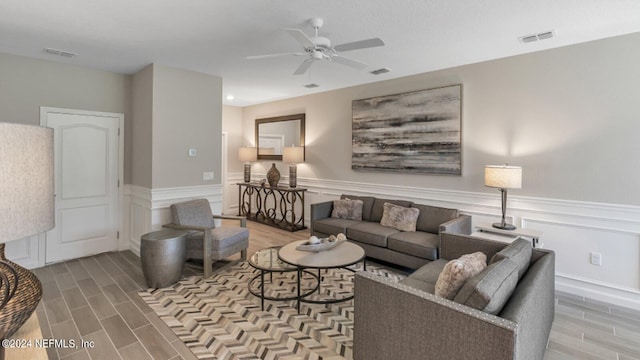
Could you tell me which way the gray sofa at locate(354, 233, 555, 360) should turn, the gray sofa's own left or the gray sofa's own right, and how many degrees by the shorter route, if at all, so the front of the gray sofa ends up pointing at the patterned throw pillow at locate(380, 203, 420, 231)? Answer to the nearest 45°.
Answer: approximately 45° to the gray sofa's own right

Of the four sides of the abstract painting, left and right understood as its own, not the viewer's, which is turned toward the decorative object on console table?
right

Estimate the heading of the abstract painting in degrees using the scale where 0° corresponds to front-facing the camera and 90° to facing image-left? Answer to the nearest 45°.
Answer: approximately 45°

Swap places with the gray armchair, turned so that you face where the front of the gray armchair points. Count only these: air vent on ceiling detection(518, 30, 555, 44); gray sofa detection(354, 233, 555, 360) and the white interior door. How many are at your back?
1

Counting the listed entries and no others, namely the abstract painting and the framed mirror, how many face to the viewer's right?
0

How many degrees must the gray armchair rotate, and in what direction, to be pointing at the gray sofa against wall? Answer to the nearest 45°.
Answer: approximately 45° to its left

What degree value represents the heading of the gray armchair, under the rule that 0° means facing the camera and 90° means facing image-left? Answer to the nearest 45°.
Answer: approximately 315°
